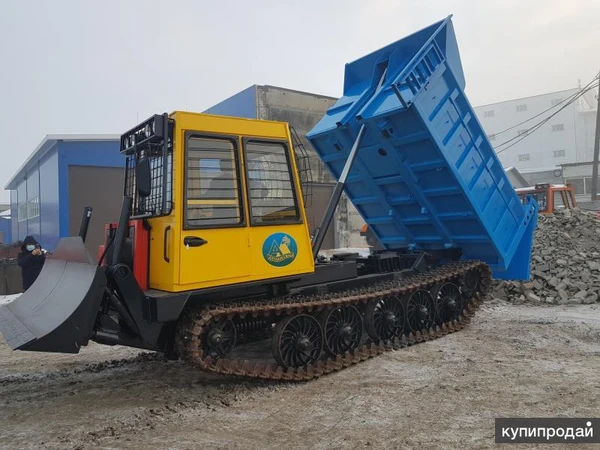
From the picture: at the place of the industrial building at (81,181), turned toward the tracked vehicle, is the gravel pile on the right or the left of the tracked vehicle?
left

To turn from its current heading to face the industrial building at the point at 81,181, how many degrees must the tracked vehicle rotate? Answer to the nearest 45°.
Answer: approximately 90° to its right

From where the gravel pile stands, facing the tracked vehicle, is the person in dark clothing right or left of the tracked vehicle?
right

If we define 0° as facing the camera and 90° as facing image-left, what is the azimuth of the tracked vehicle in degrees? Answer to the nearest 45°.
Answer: approximately 45°

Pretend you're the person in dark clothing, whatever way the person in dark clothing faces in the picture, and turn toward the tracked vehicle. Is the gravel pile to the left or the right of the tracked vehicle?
left

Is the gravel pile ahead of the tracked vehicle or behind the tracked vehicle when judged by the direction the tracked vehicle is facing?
behind
